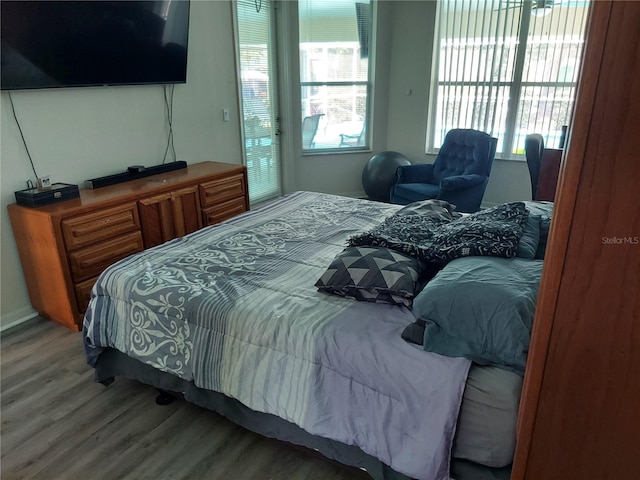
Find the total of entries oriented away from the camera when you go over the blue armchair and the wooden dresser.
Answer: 0

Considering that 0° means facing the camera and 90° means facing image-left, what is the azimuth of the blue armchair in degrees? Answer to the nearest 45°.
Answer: approximately 45°

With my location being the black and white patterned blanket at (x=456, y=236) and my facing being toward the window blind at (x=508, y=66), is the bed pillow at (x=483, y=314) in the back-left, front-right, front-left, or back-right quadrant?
back-right

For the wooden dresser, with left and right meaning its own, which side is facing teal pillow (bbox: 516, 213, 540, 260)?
front

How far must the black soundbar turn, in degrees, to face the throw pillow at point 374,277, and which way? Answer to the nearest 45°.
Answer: approximately 45° to its right

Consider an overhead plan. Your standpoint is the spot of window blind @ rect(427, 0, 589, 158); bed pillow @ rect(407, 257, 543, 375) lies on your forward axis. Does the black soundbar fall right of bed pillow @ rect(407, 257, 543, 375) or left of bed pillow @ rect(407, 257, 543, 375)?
right

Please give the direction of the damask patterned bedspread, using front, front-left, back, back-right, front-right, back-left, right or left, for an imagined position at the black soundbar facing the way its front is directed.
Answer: front-right

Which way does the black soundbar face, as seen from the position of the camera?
facing the viewer and to the right of the viewer

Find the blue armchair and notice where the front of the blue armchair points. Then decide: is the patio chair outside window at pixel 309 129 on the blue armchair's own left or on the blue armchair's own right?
on the blue armchair's own right
